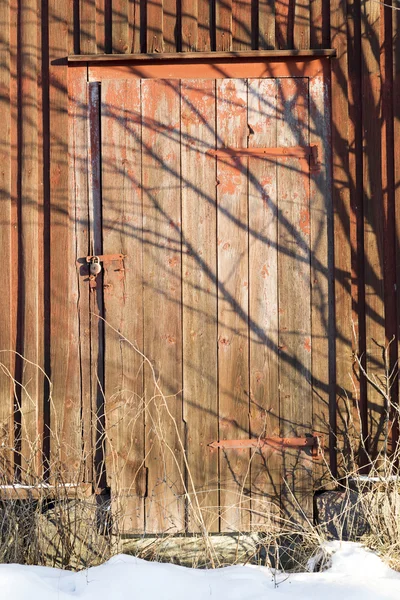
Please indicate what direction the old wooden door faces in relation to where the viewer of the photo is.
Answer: facing the viewer
